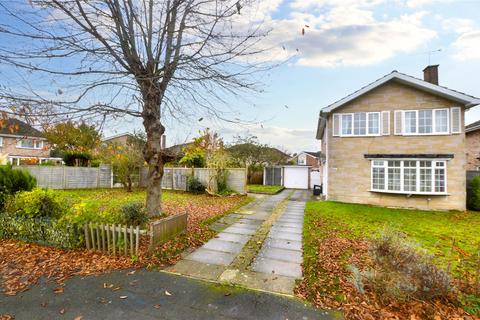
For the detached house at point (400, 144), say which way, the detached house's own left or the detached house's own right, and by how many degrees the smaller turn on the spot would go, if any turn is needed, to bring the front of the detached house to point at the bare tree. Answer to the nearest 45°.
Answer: approximately 45° to the detached house's own right

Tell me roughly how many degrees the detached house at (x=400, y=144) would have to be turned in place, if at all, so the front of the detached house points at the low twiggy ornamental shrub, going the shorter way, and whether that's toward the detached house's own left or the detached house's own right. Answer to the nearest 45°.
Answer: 0° — it already faces it

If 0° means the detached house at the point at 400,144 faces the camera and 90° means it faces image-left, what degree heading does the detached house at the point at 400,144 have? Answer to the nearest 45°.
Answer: approximately 0°

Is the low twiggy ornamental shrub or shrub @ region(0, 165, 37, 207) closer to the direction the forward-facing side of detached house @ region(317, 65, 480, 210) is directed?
the low twiggy ornamental shrub

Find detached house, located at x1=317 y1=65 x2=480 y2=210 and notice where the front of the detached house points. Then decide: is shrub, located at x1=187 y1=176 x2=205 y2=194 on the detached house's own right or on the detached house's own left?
on the detached house's own right
